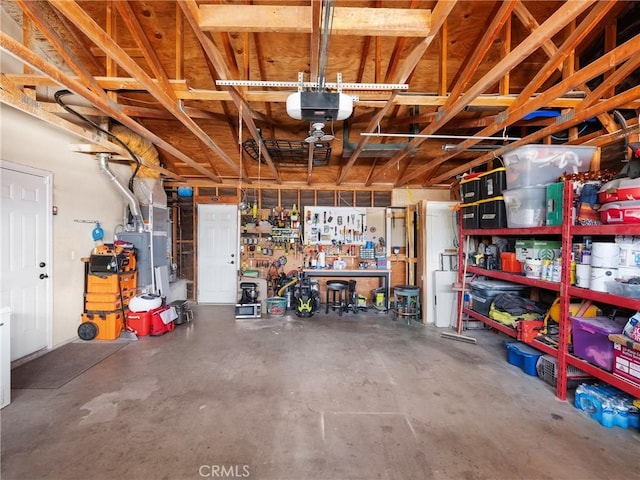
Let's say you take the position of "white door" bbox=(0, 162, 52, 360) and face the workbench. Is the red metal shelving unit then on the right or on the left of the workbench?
right

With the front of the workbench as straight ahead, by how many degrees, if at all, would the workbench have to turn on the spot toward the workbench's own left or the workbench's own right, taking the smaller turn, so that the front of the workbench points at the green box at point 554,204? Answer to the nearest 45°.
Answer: approximately 45° to the workbench's own left

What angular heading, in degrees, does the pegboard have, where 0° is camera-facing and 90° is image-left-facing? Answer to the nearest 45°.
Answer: approximately 0°

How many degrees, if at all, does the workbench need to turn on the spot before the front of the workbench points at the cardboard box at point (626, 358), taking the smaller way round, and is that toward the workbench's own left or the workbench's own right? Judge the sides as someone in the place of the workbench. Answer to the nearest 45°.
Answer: approximately 45° to the workbench's own left

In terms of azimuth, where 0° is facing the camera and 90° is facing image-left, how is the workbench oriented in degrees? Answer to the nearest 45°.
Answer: approximately 0°

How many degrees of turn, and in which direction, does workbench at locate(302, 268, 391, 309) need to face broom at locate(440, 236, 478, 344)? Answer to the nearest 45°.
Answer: approximately 45° to its left

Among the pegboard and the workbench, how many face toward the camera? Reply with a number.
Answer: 2

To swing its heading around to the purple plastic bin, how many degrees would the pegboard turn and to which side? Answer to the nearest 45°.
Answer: approximately 45° to its left
